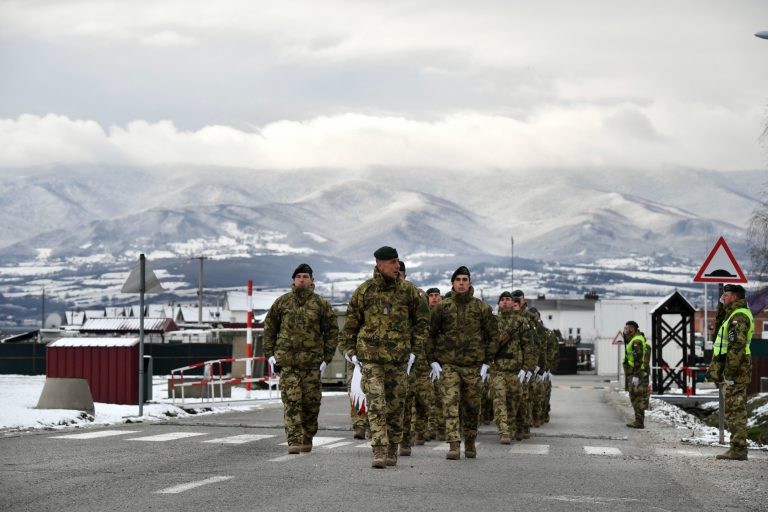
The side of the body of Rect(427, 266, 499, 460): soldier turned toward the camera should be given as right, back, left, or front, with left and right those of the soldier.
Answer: front

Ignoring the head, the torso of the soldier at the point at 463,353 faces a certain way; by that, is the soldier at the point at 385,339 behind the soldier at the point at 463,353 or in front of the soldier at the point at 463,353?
in front

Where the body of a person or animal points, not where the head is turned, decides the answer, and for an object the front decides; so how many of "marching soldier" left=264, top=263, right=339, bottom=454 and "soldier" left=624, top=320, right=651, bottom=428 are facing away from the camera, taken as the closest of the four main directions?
0

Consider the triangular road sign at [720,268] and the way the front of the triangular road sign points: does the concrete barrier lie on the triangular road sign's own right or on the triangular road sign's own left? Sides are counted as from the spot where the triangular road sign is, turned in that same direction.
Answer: on the triangular road sign's own right

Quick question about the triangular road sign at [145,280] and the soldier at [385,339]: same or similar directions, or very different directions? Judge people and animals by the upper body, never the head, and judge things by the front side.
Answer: very different directions

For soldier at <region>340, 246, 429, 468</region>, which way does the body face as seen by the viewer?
toward the camera

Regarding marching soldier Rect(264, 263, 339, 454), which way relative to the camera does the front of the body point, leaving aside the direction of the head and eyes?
toward the camera

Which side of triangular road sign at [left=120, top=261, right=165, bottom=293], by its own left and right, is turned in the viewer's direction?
back

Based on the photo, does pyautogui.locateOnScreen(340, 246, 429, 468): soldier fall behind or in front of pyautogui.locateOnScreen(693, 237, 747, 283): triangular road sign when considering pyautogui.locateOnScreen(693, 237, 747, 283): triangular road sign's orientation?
in front

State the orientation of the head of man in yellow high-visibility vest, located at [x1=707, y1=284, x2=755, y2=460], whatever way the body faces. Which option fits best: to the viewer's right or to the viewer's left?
to the viewer's left

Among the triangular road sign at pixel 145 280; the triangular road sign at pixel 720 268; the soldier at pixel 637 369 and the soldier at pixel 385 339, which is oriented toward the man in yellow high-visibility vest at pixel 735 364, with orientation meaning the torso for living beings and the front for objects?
the triangular road sign at pixel 720 268
